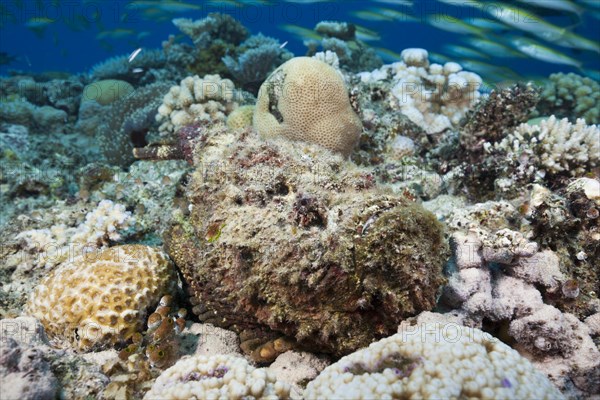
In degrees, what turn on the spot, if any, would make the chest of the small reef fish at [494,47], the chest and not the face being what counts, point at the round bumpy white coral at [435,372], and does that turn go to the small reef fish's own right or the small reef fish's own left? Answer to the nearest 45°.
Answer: approximately 90° to the small reef fish's own left

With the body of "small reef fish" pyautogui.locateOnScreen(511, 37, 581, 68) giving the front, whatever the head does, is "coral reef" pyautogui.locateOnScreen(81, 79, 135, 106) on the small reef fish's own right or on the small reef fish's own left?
on the small reef fish's own left

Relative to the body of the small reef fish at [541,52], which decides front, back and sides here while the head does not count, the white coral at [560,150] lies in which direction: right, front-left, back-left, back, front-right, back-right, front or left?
left

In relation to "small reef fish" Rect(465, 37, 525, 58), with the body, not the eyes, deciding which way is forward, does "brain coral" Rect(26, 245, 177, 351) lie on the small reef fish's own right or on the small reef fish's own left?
on the small reef fish's own left

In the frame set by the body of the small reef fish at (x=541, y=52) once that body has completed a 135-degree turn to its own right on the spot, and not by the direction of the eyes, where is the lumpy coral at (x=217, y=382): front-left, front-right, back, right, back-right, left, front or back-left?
back-right

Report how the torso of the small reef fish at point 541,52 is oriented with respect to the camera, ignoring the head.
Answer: to the viewer's left

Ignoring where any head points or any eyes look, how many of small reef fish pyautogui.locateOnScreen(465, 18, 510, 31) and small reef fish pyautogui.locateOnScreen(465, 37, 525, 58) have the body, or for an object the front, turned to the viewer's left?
2

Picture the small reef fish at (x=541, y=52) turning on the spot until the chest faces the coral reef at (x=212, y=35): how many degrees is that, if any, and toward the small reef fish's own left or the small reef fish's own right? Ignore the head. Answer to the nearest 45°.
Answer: approximately 45° to the small reef fish's own left

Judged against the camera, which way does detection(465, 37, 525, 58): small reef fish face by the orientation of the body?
to the viewer's left

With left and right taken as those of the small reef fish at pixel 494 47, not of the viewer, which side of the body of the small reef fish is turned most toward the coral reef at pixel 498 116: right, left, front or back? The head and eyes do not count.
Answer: left

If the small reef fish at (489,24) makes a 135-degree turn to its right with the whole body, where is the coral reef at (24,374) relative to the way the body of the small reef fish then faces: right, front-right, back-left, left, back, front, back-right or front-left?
back-right
